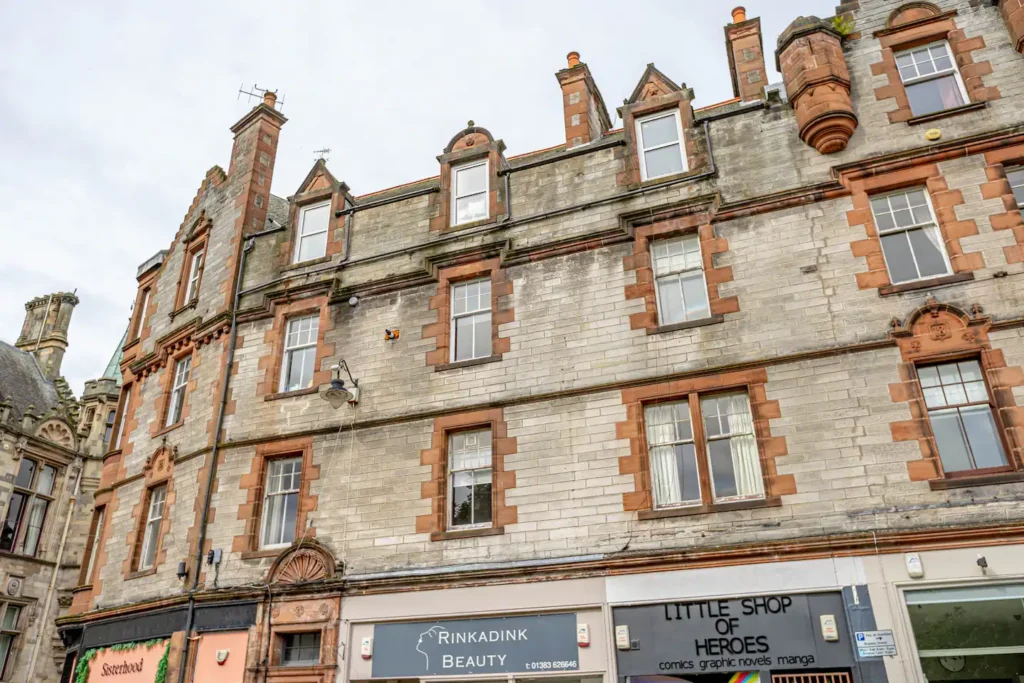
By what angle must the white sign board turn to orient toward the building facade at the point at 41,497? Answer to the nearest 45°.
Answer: approximately 90° to its right

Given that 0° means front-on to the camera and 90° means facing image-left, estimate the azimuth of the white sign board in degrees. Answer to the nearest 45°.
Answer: approximately 0°

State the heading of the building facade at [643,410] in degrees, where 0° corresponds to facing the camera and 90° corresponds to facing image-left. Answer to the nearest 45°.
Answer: approximately 45°

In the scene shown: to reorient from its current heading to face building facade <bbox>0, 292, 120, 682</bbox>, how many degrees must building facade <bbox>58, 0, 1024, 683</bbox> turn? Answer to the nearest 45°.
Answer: approximately 90° to its right
